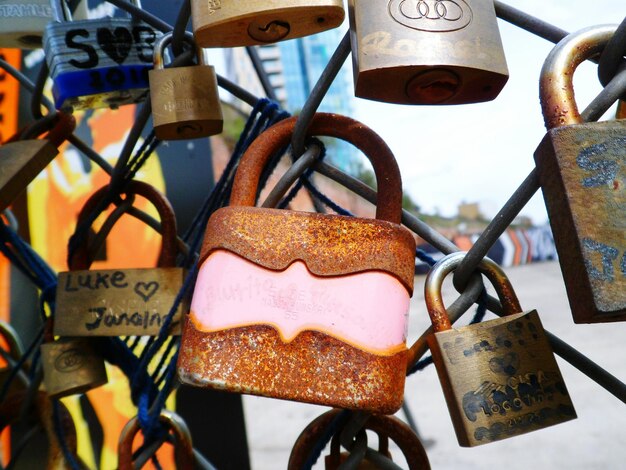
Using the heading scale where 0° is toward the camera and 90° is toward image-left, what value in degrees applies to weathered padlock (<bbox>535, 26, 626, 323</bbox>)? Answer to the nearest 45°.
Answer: approximately 0°
